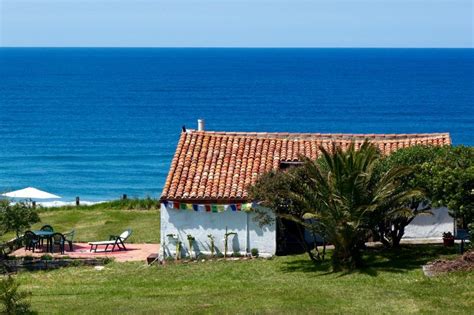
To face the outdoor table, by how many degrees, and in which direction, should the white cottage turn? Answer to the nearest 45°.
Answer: approximately 90° to its right

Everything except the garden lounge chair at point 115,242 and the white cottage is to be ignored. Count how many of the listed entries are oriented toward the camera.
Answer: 1

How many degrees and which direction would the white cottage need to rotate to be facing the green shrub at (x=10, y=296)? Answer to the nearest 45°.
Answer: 0° — it already faces it

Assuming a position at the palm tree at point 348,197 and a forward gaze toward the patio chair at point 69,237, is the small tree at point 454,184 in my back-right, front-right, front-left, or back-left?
back-right

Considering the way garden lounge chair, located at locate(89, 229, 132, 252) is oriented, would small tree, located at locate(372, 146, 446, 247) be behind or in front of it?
behind

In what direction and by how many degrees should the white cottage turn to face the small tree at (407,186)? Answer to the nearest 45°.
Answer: approximately 90° to its left

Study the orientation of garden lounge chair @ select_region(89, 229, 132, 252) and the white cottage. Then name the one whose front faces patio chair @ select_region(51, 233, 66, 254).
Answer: the garden lounge chair

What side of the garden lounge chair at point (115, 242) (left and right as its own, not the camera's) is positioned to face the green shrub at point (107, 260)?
left

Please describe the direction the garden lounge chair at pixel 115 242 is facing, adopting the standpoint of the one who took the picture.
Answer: facing to the left of the viewer

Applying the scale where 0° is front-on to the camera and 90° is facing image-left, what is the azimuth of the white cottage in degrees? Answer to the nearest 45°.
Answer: approximately 0°

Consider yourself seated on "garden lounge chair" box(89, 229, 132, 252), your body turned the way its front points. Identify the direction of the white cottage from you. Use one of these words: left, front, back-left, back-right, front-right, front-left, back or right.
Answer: back-left

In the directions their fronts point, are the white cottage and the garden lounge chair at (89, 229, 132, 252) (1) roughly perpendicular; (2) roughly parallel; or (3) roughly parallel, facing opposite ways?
roughly perpendicular

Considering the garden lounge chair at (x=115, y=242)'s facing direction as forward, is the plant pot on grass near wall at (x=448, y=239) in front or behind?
behind
